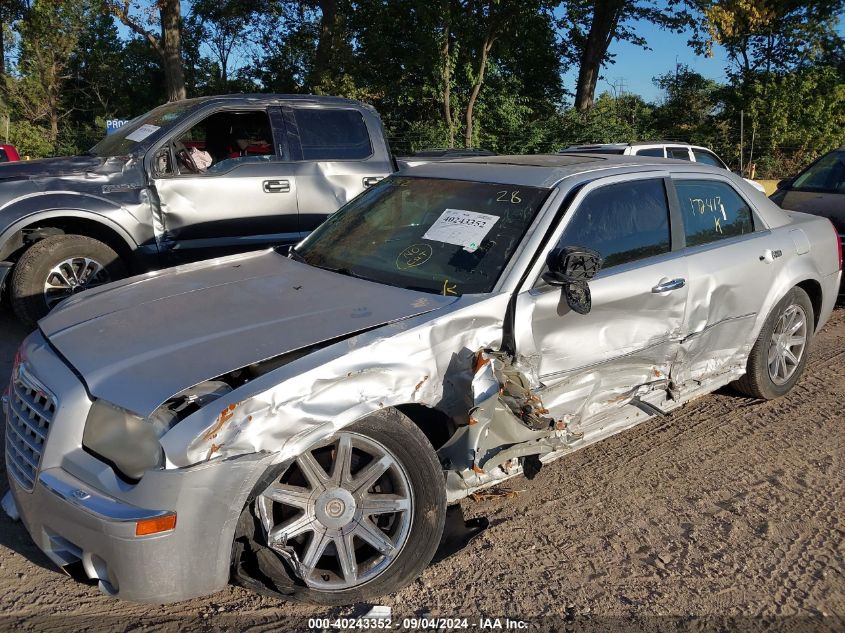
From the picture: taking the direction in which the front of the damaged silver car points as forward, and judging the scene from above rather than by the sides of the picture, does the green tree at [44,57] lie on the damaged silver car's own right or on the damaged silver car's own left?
on the damaged silver car's own right

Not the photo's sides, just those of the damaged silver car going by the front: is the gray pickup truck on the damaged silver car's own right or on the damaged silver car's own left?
on the damaged silver car's own right

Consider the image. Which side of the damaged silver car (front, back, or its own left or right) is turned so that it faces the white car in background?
back

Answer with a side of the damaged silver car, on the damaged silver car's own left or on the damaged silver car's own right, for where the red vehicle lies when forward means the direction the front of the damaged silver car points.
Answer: on the damaged silver car's own right
